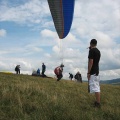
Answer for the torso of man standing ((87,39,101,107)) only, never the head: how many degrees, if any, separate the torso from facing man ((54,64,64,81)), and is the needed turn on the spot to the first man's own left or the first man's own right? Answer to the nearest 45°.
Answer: approximately 45° to the first man's own right

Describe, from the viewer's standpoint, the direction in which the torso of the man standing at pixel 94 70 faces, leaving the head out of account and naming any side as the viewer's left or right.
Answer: facing away from the viewer and to the left of the viewer

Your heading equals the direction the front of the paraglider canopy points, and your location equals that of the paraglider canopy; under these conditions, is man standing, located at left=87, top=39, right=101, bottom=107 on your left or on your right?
on your right

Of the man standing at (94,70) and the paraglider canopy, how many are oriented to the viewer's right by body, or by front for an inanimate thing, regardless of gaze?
1
